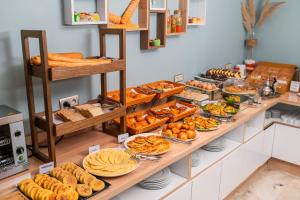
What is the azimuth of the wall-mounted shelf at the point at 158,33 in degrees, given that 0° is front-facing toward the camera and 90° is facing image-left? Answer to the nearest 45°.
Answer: approximately 315°

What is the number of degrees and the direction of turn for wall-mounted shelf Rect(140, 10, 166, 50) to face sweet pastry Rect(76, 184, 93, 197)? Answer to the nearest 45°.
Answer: approximately 45° to its right

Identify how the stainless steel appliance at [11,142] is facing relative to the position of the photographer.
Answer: facing the viewer and to the right of the viewer

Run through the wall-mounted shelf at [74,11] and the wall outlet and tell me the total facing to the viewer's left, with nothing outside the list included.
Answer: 0

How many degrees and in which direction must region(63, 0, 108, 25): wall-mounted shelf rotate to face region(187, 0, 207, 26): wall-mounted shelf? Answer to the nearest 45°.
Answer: approximately 90° to its left

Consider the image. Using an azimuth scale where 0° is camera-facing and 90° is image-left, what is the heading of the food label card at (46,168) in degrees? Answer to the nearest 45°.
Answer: approximately 315°
